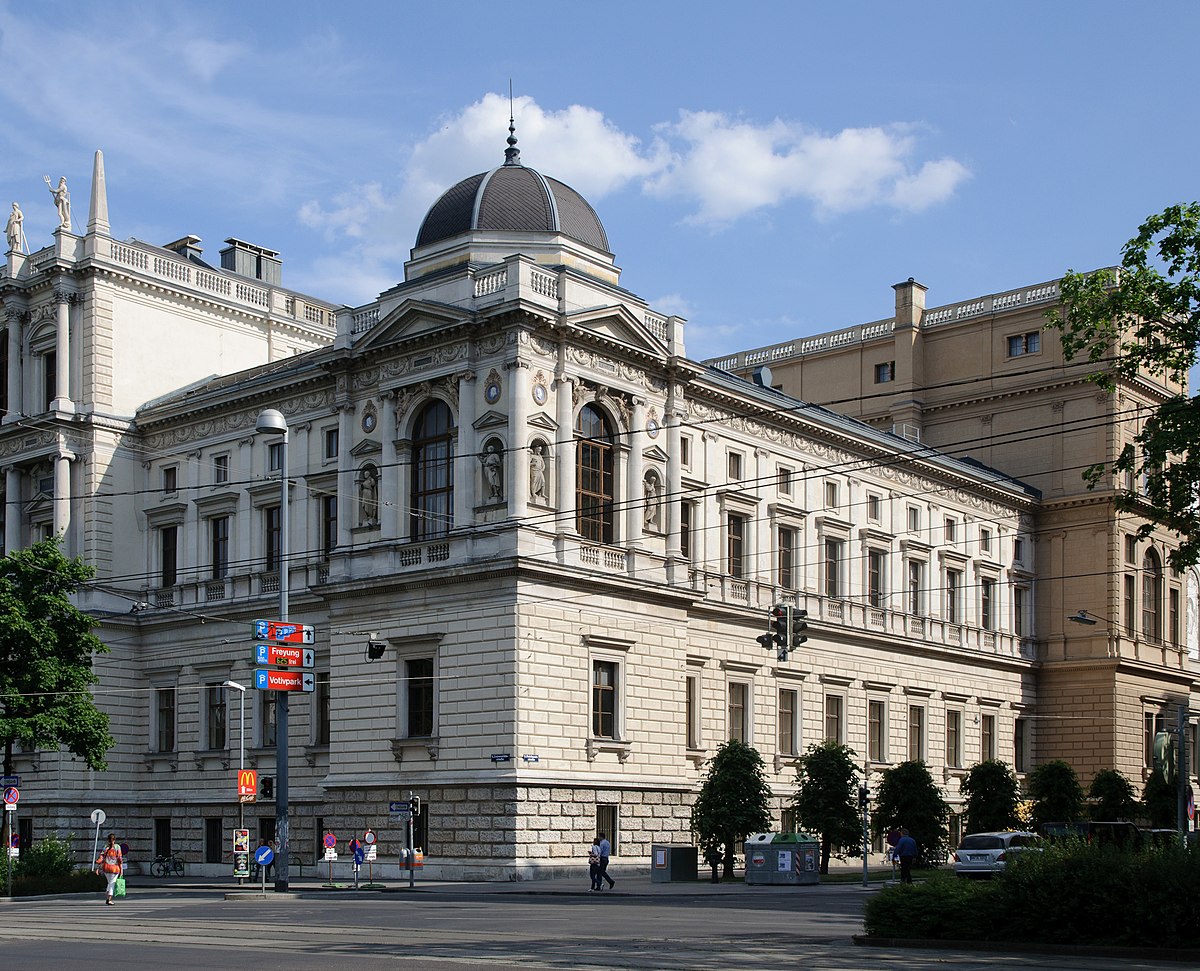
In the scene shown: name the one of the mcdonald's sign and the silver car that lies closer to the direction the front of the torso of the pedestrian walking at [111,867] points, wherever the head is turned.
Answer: the mcdonald's sign

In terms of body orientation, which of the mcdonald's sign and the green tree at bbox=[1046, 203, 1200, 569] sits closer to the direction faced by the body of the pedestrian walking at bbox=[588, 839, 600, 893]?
the mcdonald's sign

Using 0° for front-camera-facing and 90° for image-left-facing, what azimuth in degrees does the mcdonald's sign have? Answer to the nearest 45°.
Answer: approximately 0°

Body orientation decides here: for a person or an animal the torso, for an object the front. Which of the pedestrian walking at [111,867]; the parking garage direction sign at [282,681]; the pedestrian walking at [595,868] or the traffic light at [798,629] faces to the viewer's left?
the pedestrian walking at [595,868]
